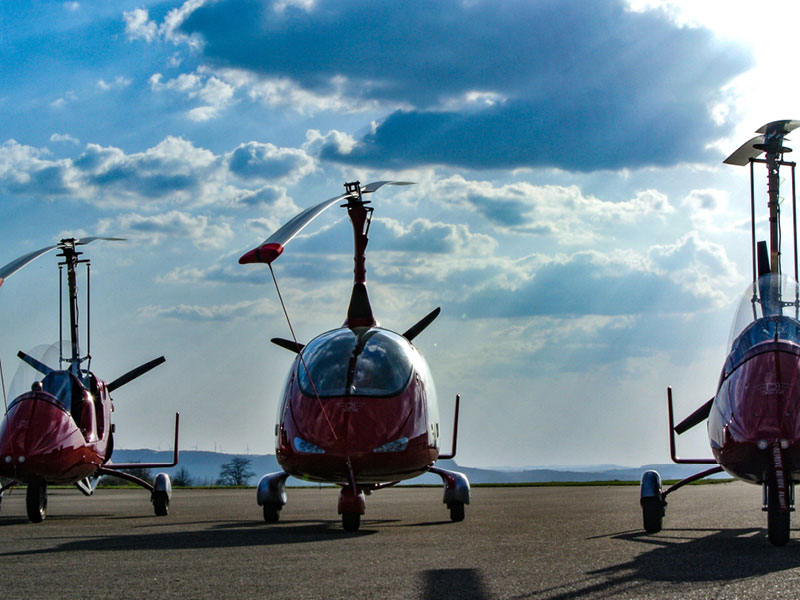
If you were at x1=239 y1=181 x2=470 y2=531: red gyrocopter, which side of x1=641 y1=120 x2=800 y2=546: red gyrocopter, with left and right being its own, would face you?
right

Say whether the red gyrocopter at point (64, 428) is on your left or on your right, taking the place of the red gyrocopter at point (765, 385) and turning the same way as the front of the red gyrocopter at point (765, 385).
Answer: on your right

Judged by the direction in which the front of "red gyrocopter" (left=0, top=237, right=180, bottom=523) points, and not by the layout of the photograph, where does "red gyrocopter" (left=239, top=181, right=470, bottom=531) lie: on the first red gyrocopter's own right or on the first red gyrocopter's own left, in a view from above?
on the first red gyrocopter's own left

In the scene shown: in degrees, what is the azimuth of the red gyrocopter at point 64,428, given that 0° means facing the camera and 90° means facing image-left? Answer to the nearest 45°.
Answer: approximately 45°

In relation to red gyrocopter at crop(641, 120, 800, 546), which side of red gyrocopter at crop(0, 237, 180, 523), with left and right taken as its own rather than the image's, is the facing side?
left

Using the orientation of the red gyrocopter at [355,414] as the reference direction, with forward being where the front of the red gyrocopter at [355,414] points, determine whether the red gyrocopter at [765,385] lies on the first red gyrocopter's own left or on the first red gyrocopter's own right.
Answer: on the first red gyrocopter's own left

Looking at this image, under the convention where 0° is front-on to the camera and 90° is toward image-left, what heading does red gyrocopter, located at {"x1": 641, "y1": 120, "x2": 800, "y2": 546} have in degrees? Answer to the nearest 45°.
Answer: approximately 0°

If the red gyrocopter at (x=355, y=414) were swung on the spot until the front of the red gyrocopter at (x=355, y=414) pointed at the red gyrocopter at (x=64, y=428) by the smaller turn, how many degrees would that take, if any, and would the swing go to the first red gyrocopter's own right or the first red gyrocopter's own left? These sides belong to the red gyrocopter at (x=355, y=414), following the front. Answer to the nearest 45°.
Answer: approximately 135° to the first red gyrocopter's own right

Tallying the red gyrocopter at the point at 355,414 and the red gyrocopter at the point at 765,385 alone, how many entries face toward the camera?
2
